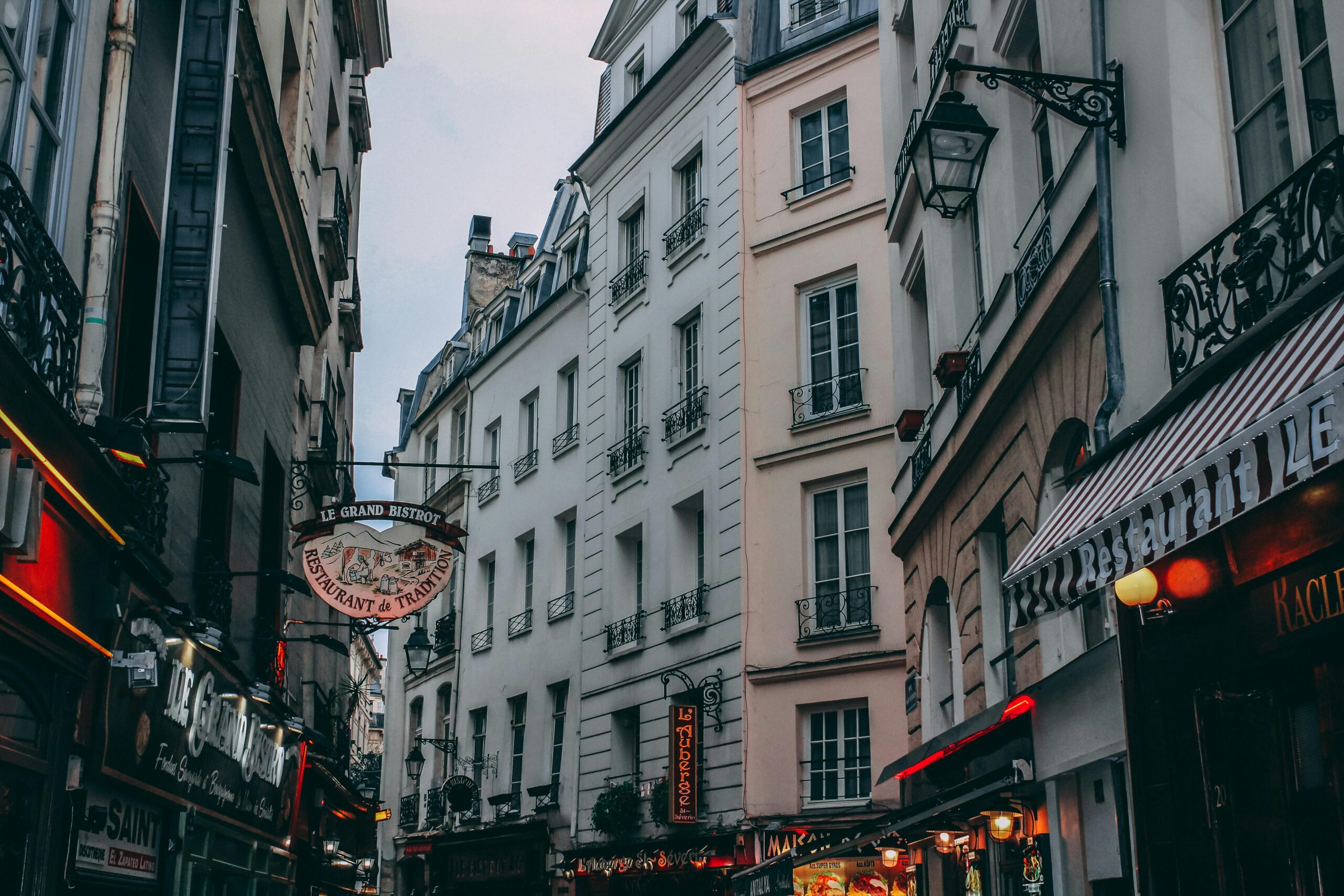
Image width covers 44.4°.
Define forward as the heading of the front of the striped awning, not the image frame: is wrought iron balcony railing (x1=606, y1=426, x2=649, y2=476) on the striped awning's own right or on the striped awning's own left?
on the striped awning's own right

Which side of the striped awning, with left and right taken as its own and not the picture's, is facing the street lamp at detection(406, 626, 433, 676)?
right

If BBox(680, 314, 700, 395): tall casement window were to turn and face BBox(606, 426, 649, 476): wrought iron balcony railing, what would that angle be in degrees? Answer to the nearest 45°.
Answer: approximately 90° to its right

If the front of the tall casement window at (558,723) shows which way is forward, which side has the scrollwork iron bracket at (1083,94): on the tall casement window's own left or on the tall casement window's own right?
on the tall casement window's own left

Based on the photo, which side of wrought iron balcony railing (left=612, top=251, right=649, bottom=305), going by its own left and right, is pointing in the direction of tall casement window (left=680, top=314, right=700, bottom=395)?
left

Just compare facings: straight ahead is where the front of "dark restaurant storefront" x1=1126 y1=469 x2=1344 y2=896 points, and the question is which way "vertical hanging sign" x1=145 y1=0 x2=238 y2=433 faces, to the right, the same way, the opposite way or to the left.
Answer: to the left

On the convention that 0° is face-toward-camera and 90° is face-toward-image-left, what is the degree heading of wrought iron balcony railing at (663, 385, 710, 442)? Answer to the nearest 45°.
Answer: approximately 45°

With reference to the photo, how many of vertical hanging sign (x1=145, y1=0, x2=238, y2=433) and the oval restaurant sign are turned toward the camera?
2

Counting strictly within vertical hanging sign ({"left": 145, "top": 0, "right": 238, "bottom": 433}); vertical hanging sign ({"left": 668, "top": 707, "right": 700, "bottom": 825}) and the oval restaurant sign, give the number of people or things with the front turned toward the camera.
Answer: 3

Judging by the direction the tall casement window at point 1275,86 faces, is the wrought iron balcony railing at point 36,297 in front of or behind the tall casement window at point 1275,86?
in front

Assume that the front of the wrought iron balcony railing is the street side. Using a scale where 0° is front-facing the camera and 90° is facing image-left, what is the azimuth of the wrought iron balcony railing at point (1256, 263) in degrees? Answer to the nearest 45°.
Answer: approximately 45°
